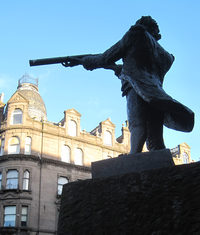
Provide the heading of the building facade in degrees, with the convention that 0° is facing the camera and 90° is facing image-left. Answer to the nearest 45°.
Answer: approximately 315°

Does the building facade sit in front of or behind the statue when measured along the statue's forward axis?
in front

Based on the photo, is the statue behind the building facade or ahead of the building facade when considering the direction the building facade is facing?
ahead

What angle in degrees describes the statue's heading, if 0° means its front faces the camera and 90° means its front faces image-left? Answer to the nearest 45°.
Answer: approximately 135°
